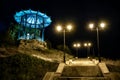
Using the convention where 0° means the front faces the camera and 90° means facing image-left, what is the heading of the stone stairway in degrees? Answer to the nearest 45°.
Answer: approximately 0°

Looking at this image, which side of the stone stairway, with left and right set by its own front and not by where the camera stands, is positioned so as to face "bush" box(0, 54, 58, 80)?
right
